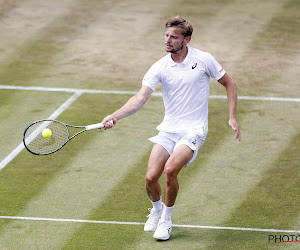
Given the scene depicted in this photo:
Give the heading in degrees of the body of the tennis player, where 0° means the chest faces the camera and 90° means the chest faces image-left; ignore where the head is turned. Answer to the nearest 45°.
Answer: approximately 45°

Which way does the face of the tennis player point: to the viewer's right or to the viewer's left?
to the viewer's left
